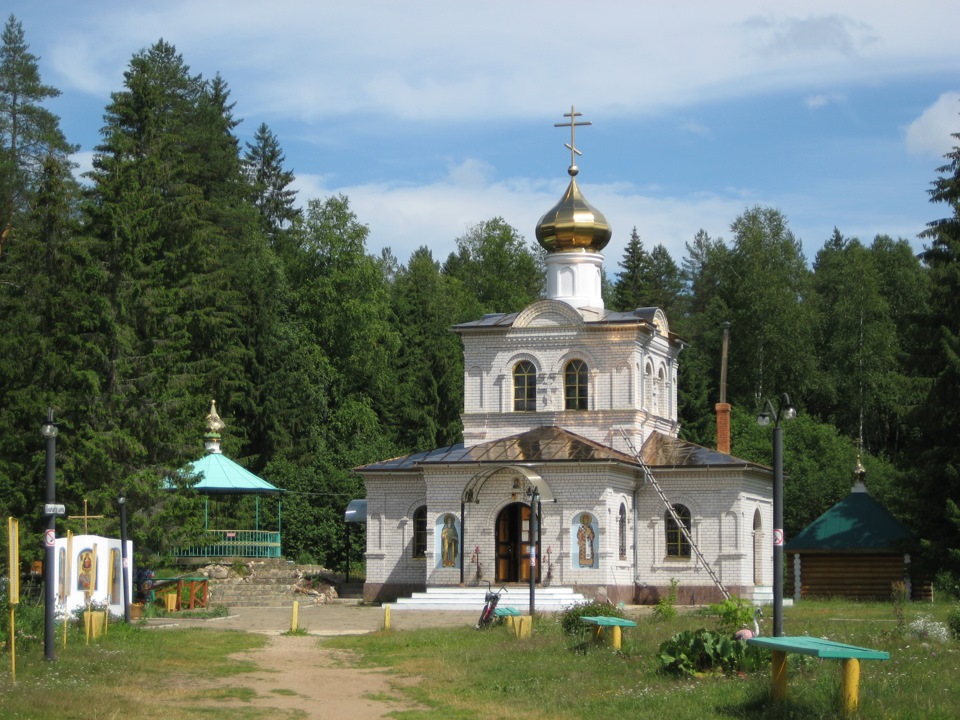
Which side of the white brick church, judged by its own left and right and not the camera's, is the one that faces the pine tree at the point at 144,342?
right

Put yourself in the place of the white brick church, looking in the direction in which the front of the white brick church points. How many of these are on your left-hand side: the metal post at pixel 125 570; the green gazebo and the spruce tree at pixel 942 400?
1

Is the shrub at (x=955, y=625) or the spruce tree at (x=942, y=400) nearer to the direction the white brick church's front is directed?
the shrub

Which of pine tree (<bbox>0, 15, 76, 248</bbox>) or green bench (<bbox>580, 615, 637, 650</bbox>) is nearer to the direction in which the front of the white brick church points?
the green bench

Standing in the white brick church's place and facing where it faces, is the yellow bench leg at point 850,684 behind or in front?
in front

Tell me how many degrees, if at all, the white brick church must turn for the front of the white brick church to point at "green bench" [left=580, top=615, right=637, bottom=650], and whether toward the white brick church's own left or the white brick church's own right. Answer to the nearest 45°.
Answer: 0° — it already faces it

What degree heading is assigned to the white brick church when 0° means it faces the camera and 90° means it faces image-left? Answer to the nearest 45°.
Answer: approximately 0°

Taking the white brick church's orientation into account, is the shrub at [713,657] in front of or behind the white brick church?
in front
